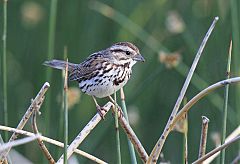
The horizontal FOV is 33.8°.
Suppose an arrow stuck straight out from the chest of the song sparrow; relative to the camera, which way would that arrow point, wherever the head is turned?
to the viewer's right

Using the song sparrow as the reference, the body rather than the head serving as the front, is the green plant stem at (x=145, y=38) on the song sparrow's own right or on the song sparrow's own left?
on the song sparrow's own left
